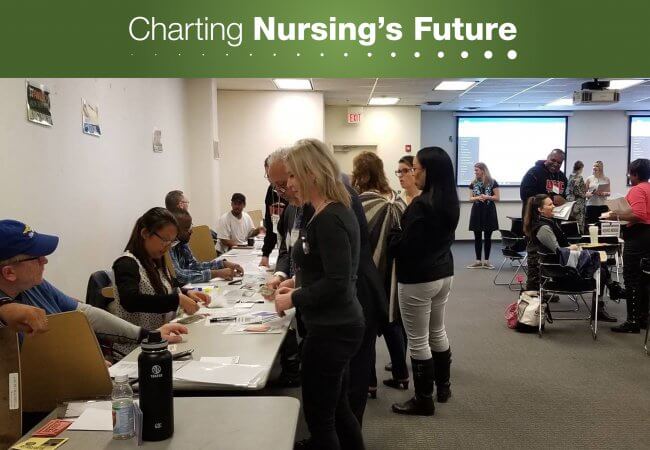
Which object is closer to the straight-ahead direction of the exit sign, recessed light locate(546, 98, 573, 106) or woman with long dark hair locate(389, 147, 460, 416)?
the woman with long dark hair

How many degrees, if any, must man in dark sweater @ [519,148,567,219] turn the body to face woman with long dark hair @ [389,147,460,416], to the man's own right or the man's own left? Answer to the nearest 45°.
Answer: approximately 45° to the man's own right

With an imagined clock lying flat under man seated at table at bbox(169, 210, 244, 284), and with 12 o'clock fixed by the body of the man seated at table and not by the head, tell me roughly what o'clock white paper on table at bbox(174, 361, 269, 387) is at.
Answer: The white paper on table is roughly at 3 o'clock from the man seated at table.

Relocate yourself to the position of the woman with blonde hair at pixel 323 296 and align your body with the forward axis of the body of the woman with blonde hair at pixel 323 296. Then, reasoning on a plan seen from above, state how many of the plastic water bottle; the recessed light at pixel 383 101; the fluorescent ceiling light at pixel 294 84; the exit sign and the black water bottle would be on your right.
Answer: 3

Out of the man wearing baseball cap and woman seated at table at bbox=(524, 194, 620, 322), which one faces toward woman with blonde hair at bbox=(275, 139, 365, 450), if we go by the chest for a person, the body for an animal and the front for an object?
the man wearing baseball cap

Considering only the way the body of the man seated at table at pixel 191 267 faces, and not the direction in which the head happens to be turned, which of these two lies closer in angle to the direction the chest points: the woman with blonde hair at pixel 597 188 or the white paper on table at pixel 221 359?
the woman with blonde hair

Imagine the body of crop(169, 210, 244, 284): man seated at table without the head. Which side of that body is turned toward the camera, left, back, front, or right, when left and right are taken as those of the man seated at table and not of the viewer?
right

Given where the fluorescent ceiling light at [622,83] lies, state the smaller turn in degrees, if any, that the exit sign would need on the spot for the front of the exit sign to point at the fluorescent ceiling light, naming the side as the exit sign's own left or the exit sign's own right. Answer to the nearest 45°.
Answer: approximately 45° to the exit sign's own left

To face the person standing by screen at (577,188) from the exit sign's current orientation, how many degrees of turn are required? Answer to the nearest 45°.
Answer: approximately 90° to its left

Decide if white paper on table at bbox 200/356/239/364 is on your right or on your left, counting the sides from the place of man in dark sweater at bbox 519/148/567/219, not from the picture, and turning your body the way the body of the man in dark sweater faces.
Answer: on your right

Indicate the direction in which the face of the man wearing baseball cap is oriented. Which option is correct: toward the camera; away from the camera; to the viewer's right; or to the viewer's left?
to the viewer's right
